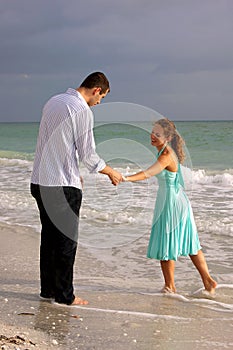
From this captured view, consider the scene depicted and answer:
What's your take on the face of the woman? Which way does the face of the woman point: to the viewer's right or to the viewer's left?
to the viewer's left

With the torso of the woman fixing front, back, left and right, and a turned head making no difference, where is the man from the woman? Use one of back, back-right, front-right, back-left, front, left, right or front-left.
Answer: front-left

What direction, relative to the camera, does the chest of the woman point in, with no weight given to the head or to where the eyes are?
to the viewer's left
